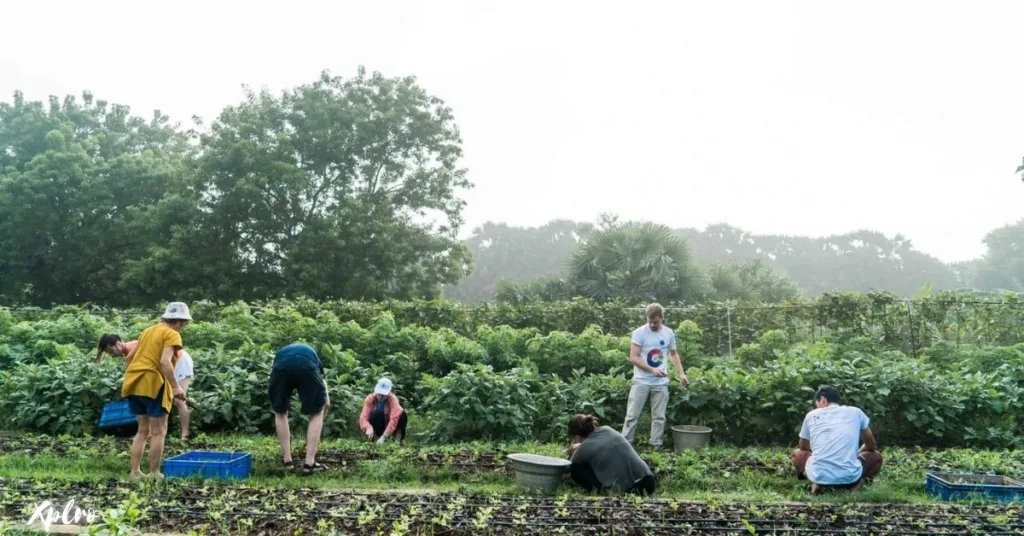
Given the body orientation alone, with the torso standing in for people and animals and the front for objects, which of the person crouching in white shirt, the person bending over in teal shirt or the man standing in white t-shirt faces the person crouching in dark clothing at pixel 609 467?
the man standing in white t-shirt

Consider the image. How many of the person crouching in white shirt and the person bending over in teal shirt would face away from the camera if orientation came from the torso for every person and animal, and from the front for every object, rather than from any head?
2

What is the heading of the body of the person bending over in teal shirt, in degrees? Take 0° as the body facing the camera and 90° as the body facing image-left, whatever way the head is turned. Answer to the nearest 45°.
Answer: approximately 180°

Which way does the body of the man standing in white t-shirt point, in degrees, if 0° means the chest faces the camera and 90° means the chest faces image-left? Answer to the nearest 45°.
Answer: approximately 0°

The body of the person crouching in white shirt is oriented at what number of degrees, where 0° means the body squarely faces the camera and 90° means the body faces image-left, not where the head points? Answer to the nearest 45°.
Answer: approximately 180°

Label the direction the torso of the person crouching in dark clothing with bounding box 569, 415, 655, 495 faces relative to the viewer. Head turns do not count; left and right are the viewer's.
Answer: facing away from the viewer and to the left of the viewer
